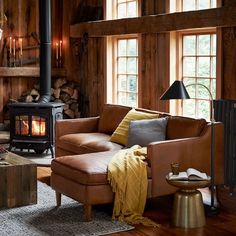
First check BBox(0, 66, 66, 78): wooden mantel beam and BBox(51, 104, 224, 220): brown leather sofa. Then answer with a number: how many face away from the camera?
0

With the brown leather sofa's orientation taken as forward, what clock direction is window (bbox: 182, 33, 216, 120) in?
The window is roughly at 5 o'clock from the brown leather sofa.

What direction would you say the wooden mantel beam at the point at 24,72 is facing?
toward the camera

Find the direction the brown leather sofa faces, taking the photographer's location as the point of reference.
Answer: facing the viewer and to the left of the viewer

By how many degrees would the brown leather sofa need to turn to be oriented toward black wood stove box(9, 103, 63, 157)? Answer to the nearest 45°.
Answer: approximately 90° to its right

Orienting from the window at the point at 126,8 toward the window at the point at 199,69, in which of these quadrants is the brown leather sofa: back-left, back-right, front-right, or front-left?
front-right

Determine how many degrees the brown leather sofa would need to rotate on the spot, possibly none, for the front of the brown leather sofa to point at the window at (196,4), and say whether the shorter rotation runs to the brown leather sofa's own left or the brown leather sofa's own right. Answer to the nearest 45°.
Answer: approximately 135° to the brown leather sofa's own right

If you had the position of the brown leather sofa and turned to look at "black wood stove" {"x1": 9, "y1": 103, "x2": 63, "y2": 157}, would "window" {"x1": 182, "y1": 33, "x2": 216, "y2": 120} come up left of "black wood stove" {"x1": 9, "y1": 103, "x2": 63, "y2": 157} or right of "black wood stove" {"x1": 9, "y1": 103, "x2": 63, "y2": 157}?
right

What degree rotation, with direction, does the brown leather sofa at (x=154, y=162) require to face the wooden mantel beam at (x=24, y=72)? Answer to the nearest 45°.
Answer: approximately 90° to its right

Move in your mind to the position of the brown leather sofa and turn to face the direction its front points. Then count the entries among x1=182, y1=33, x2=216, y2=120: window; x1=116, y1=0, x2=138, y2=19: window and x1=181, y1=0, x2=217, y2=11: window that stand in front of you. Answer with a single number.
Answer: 0

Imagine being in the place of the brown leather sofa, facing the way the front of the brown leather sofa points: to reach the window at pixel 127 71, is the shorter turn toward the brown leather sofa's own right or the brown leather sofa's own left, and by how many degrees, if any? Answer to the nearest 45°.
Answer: approximately 135° to the brown leather sofa's own right

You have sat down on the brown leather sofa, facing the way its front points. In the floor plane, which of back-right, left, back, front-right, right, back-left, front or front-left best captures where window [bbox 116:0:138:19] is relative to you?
back-right
